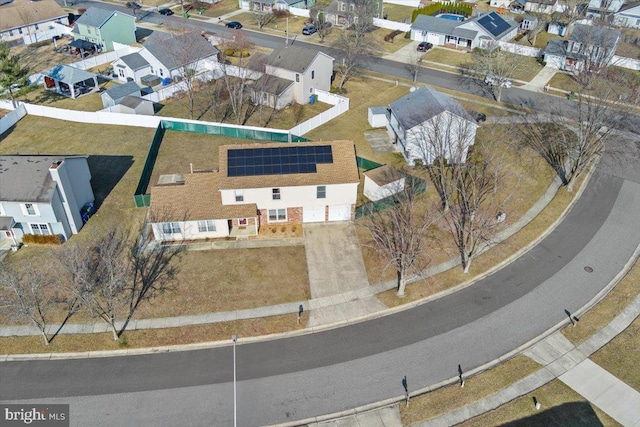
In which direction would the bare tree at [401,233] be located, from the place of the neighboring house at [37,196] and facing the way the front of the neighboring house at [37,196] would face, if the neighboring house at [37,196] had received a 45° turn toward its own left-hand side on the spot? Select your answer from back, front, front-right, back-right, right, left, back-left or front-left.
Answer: front

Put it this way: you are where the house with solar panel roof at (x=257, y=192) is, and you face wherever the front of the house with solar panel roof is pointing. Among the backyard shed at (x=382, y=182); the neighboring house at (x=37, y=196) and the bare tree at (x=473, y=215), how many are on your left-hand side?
2

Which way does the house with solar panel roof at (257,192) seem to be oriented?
toward the camera

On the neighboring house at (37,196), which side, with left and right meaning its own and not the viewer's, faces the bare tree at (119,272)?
front

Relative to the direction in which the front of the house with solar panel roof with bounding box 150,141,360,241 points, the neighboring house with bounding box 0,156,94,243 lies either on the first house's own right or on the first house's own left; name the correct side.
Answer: on the first house's own right

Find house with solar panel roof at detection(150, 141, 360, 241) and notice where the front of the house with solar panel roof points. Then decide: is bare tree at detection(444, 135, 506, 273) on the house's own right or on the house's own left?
on the house's own left

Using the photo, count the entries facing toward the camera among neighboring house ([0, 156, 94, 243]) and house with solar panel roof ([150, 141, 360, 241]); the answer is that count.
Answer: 2

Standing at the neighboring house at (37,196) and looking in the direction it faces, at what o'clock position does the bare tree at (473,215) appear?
The bare tree is roughly at 10 o'clock from the neighboring house.
